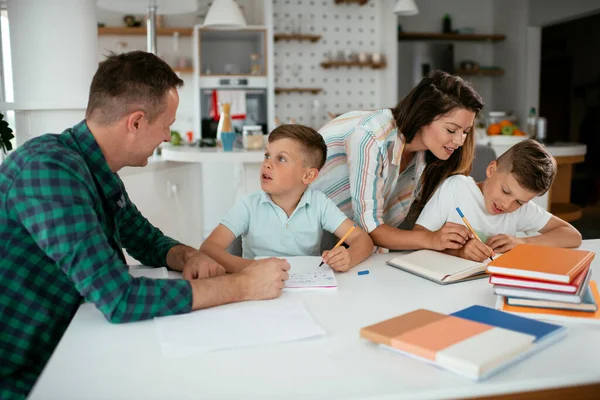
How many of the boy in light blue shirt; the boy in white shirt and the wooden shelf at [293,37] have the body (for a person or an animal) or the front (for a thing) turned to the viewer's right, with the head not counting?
0

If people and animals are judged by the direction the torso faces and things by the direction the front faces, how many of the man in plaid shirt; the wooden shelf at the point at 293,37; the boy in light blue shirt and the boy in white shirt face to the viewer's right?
1

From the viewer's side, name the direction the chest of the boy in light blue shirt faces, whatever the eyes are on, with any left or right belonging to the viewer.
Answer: facing the viewer

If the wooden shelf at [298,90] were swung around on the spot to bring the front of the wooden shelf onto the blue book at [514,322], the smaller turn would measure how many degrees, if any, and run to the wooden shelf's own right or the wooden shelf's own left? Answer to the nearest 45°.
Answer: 0° — it already faces it

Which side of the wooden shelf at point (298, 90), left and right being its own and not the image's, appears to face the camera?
front

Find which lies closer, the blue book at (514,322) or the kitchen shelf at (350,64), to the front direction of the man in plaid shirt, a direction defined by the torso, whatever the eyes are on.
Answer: the blue book

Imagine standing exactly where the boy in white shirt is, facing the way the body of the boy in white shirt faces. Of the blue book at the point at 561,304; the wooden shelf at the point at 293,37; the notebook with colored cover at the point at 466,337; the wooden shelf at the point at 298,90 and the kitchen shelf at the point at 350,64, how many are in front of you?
2

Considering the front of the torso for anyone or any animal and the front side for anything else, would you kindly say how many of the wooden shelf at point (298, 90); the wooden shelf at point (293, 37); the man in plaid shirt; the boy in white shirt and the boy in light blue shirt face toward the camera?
4

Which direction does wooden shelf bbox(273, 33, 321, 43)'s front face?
toward the camera

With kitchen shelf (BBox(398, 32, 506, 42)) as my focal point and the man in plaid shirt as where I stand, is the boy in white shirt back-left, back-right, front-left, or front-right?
front-right

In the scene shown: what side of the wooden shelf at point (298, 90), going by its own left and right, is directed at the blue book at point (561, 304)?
front

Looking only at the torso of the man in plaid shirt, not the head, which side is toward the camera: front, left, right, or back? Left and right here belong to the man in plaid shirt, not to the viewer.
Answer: right

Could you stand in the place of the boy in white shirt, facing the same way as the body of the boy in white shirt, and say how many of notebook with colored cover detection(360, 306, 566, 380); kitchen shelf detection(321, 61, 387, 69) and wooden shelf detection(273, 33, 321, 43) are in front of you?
1

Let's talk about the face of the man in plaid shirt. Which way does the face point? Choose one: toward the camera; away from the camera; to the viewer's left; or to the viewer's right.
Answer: to the viewer's right
